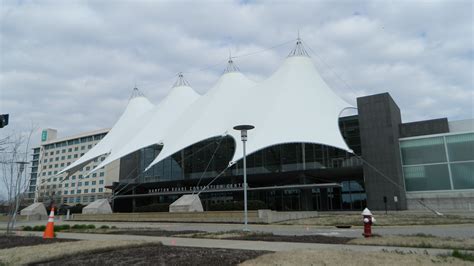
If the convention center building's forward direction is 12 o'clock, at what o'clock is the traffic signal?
The traffic signal is roughly at 11 o'clock from the convention center building.

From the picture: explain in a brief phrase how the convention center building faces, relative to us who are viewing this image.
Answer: facing the viewer and to the left of the viewer
